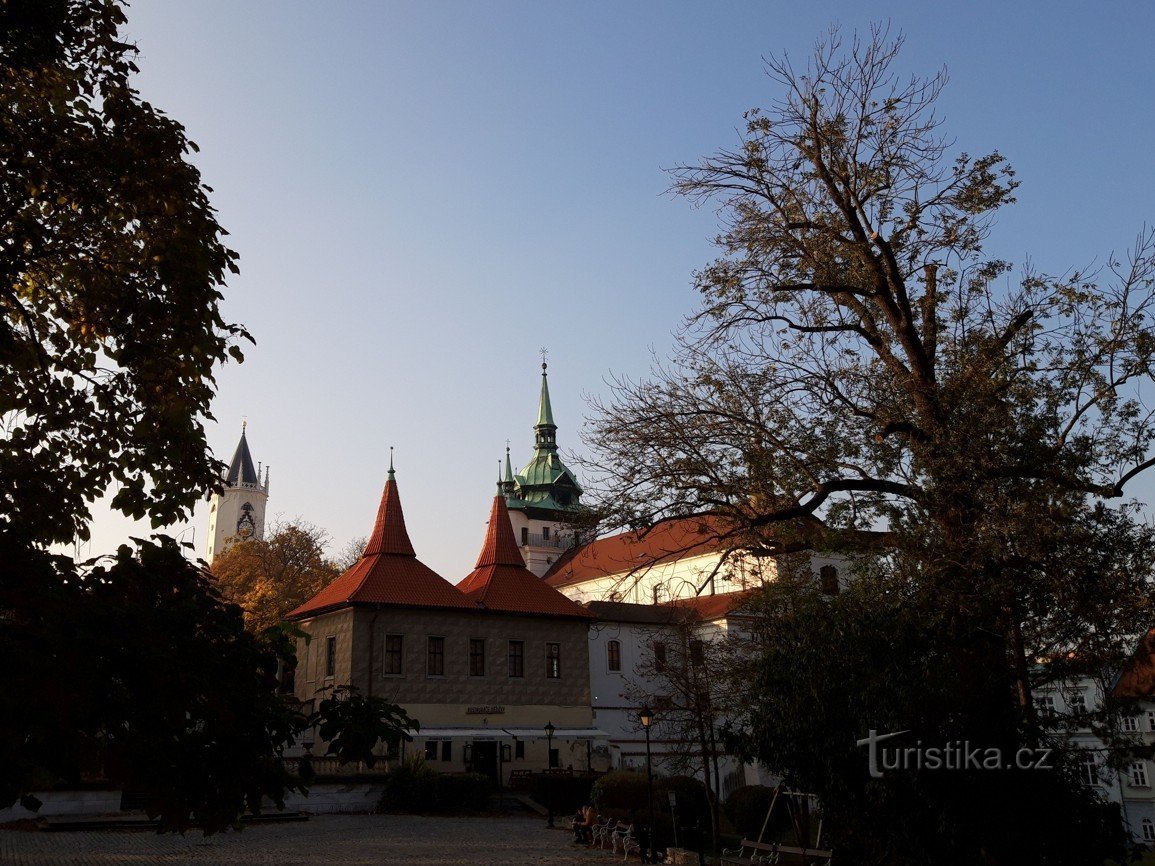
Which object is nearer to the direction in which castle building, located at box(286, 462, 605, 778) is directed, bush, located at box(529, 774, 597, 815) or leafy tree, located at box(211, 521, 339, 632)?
the bush

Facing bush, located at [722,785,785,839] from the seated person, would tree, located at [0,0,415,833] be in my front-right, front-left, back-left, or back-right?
back-right

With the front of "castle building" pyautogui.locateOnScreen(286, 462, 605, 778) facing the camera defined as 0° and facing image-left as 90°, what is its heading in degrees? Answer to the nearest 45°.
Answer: approximately 0°

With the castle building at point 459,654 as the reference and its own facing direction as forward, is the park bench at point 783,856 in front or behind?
in front

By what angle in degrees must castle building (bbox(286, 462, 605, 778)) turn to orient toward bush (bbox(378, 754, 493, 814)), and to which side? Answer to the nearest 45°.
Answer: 0° — it already faces it

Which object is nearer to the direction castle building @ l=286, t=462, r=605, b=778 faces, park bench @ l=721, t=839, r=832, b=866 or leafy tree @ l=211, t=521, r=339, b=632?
the park bench

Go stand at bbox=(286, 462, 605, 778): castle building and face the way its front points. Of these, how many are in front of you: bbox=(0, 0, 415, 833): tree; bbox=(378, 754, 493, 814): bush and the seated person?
3

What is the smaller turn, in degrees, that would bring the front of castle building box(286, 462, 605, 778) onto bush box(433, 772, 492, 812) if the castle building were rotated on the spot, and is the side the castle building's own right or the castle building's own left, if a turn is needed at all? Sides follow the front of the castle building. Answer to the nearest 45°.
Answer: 0° — it already faces it

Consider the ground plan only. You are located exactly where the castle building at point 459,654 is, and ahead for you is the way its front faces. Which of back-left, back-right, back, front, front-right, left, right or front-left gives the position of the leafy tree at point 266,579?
back-right

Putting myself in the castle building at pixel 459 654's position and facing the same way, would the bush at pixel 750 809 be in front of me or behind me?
in front

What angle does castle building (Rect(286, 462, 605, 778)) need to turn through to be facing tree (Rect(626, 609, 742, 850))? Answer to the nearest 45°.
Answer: approximately 45° to its left

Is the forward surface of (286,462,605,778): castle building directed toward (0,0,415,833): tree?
yes

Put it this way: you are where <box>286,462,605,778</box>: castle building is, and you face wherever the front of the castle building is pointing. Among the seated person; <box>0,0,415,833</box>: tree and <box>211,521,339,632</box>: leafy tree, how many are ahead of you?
2

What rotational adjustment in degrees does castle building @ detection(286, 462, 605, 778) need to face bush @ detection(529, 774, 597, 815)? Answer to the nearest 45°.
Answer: approximately 45° to its left
